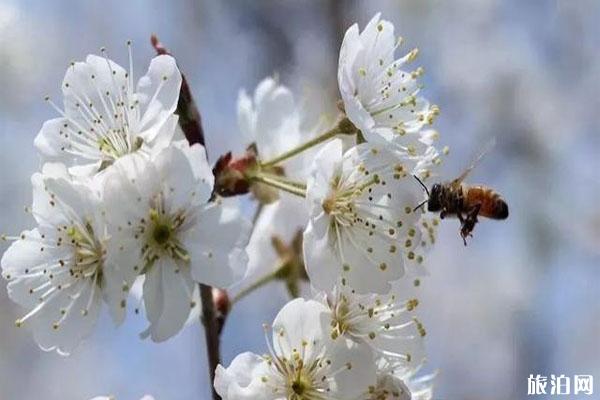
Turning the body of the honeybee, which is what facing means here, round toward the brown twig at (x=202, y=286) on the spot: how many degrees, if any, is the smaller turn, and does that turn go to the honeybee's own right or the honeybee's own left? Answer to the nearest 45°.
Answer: approximately 45° to the honeybee's own left

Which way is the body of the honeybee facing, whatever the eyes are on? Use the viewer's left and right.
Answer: facing to the left of the viewer

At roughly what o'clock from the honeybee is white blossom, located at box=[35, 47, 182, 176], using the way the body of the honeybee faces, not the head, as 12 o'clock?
The white blossom is roughly at 11 o'clock from the honeybee.

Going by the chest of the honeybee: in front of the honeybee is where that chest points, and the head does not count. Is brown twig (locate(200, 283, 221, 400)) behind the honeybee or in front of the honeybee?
in front

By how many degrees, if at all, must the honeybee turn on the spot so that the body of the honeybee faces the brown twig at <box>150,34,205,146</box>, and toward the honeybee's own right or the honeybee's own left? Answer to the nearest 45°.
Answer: approximately 45° to the honeybee's own left
